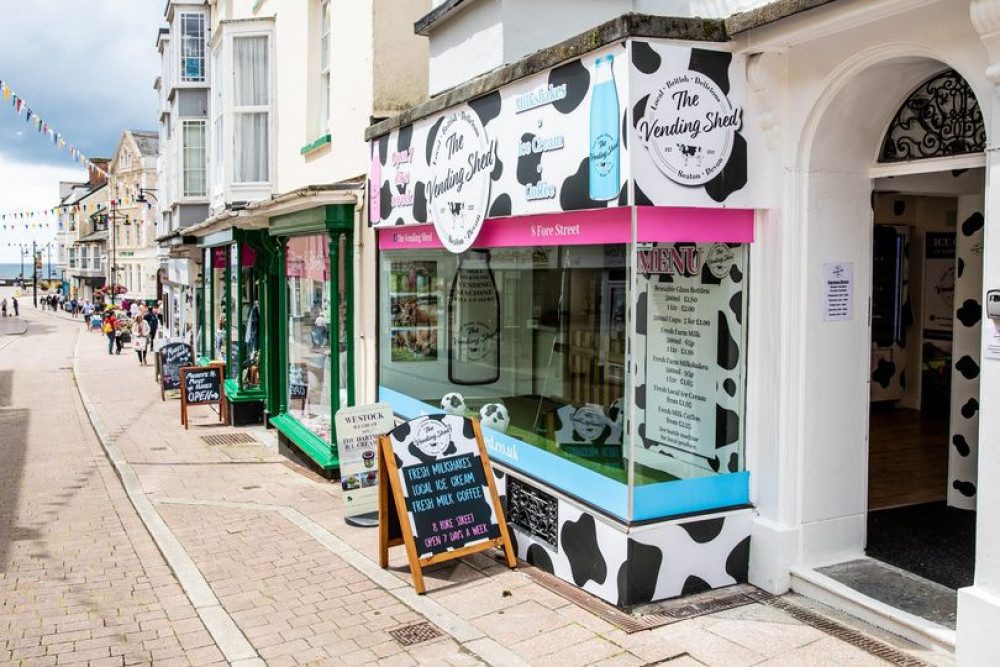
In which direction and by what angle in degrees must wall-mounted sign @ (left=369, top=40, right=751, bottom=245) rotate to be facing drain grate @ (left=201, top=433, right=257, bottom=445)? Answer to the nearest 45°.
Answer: approximately 90° to its right

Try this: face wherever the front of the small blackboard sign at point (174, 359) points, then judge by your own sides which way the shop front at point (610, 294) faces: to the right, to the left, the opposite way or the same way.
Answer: to the right

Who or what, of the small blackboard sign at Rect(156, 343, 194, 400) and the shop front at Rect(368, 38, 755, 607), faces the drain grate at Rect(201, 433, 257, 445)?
the small blackboard sign

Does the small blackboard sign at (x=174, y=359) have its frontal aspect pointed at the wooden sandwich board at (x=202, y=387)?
yes

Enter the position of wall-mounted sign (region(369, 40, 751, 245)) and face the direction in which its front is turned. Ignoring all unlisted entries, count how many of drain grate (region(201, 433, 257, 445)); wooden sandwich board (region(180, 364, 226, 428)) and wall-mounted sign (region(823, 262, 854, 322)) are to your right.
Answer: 2

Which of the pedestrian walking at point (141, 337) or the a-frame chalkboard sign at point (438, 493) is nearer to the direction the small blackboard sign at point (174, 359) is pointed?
the a-frame chalkboard sign

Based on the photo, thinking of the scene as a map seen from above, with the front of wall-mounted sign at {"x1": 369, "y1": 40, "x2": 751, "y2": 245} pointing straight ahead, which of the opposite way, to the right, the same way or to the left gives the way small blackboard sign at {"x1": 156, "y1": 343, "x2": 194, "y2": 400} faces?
to the left

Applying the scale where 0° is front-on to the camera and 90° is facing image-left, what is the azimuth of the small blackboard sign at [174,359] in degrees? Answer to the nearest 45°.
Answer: approximately 0°
